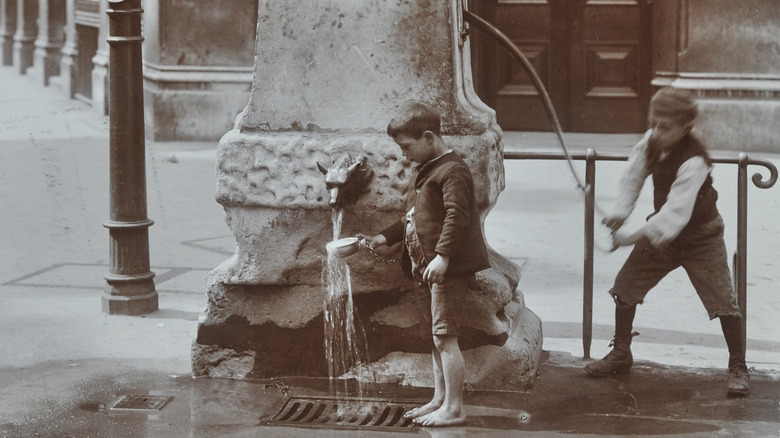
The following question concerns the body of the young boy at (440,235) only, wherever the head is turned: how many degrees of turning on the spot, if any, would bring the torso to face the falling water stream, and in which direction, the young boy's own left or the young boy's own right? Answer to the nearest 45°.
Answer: approximately 45° to the young boy's own right

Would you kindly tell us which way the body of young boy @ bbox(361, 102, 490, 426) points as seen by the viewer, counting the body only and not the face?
to the viewer's left

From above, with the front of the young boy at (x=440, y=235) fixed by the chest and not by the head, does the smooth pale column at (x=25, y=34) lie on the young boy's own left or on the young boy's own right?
on the young boy's own right

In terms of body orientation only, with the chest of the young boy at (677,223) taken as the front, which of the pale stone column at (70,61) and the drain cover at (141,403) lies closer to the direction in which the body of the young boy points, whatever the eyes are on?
the drain cover

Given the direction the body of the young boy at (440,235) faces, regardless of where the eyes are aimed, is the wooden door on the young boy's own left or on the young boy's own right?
on the young boy's own right

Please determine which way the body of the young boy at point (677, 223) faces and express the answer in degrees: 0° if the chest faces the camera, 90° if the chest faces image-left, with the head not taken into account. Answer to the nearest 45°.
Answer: approximately 45°

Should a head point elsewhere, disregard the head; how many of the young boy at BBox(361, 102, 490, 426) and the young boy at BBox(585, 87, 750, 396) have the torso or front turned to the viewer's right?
0

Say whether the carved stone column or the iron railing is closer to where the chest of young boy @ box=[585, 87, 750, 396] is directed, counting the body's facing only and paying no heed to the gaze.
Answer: the carved stone column

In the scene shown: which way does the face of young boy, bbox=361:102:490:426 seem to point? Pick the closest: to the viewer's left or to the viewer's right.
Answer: to the viewer's left

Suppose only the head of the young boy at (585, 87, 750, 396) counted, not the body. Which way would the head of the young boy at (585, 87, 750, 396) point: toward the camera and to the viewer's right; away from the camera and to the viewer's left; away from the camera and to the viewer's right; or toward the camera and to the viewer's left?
toward the camera and to the viewer's left

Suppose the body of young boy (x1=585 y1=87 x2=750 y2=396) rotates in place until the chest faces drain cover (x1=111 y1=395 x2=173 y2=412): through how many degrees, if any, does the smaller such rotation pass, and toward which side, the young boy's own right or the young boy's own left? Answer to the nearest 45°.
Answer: approximately 45° to the young boy's own right
